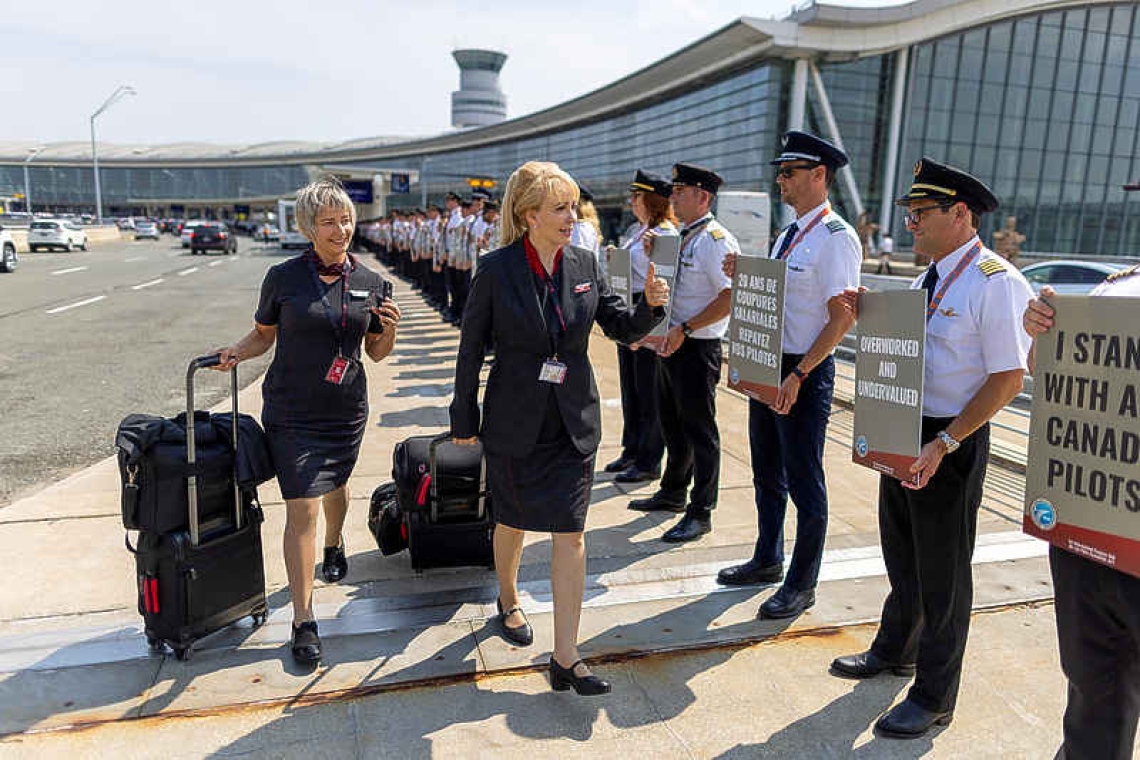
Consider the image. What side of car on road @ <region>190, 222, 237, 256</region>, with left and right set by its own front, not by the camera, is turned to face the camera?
back

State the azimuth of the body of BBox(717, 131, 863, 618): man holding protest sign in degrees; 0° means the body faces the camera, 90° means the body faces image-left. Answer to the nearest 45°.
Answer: approximately 45°

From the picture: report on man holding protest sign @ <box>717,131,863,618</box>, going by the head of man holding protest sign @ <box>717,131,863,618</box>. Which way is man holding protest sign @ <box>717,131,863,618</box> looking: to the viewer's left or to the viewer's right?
to the viewer's left

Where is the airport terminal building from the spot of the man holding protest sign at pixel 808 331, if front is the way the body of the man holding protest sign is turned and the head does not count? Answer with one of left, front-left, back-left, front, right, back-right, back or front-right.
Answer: back-right

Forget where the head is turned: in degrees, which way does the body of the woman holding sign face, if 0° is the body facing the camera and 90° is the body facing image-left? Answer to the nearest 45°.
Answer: approximately 90°

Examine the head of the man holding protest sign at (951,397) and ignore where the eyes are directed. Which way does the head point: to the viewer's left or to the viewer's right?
to the viewer's left

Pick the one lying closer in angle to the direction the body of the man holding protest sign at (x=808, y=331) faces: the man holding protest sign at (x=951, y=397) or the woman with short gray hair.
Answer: the woman with short gray hair
